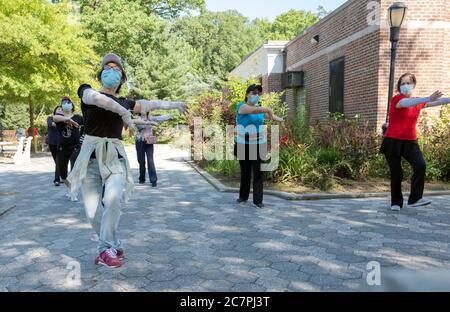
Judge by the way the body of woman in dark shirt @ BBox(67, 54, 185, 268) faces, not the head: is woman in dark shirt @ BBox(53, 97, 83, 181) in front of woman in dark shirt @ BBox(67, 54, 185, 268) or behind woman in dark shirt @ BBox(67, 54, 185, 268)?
behind

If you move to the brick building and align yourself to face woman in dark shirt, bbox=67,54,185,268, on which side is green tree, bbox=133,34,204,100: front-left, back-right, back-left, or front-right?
back-right

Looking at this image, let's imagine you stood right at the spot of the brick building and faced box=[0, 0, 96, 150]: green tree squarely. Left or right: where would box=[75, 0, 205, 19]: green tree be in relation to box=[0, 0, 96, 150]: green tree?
right

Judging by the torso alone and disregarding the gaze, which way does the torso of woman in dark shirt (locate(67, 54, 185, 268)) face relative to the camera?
toward the camera

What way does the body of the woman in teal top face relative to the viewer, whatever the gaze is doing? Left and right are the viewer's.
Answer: facing the viewer and to the right of the viewer

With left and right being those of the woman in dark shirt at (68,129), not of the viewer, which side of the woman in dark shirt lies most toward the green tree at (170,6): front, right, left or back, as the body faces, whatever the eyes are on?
back

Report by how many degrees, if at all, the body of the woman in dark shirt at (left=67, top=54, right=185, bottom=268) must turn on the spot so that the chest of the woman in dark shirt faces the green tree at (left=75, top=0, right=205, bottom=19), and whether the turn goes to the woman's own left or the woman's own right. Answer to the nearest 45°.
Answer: approximately 180°

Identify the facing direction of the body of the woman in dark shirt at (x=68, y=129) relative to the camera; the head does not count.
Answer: toward the camera

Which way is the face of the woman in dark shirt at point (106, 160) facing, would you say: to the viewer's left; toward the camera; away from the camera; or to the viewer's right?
toward the camera

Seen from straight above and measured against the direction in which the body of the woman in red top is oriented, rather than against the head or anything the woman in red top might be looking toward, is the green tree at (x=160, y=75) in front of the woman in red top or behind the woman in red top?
behind

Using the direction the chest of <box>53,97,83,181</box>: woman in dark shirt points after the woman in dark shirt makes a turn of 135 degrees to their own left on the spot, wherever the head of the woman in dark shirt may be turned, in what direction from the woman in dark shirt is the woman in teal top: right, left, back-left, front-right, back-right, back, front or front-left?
right

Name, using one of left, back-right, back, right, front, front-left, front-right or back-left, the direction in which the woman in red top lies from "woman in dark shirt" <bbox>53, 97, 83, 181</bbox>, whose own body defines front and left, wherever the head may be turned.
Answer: front-left

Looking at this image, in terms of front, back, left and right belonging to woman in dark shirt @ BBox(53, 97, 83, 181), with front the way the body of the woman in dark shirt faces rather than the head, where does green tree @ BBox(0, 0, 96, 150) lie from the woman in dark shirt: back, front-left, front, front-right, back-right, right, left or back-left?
back

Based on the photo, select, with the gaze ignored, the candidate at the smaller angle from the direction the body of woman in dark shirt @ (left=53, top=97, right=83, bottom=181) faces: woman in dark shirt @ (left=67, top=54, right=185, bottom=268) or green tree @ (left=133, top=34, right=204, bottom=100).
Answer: the woman in dark shirt

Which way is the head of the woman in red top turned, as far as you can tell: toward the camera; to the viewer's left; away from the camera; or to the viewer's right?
toward the camera

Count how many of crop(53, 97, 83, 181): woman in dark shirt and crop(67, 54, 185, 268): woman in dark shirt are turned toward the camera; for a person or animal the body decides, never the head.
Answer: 2

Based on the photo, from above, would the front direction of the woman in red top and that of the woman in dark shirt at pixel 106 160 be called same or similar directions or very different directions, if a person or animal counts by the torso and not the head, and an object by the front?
same or similar directions
